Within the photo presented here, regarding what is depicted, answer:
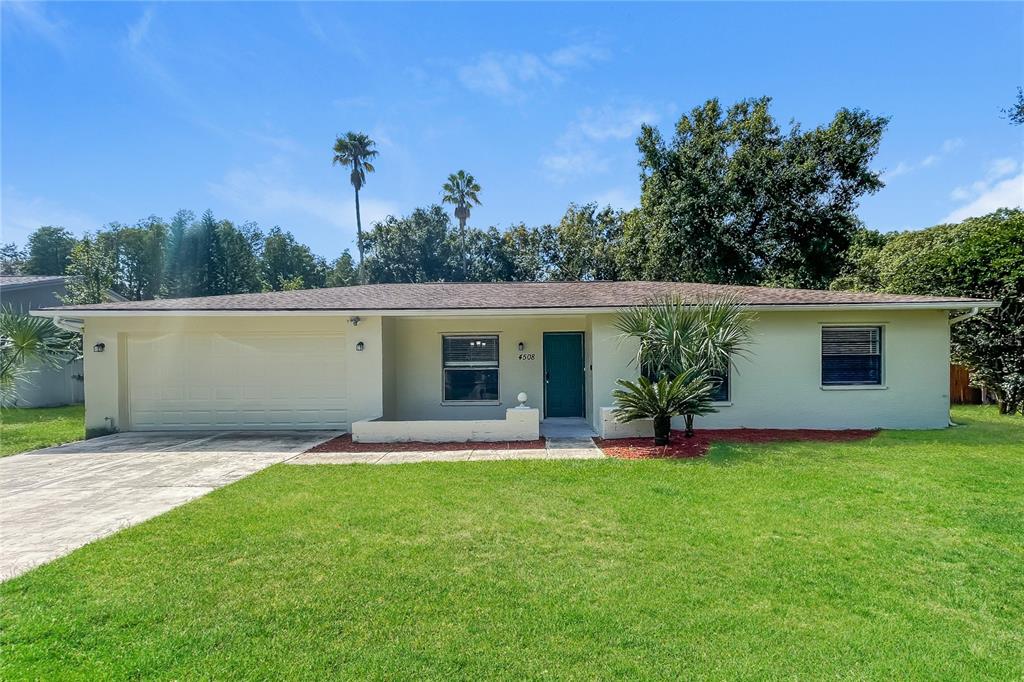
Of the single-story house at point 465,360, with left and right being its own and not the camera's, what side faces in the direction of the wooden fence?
left

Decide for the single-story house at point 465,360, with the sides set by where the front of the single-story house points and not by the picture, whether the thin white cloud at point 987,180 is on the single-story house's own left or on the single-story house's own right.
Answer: on the single-story house's own left

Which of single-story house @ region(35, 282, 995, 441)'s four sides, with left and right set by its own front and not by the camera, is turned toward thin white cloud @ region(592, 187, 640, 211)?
back

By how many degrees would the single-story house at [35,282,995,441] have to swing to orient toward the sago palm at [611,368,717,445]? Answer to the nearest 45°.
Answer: approximately 45° to its left

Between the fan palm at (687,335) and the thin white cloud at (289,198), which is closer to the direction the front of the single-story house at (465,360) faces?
the fan palm

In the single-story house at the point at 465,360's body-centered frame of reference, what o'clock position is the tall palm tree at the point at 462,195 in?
The tall palm tree is roughly at 6 o'clock from the single-story house.

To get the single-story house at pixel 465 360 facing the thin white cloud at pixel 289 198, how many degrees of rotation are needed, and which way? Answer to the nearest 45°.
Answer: approximately 135° to its right

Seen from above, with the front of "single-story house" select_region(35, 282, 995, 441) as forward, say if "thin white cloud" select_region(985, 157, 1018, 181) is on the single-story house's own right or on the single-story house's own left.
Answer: on the single-story house's own left

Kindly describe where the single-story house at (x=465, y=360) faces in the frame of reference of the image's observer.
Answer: facing the viewer
